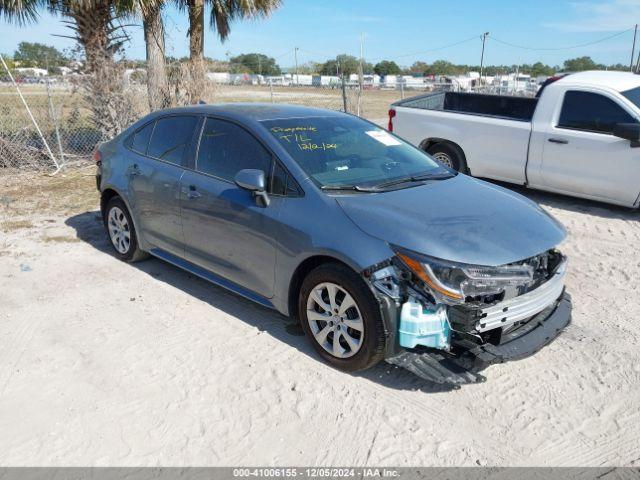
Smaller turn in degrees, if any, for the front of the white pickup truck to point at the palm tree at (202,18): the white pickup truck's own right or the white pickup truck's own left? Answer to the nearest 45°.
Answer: approximately 180°

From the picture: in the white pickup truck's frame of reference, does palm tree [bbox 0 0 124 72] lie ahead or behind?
behind
